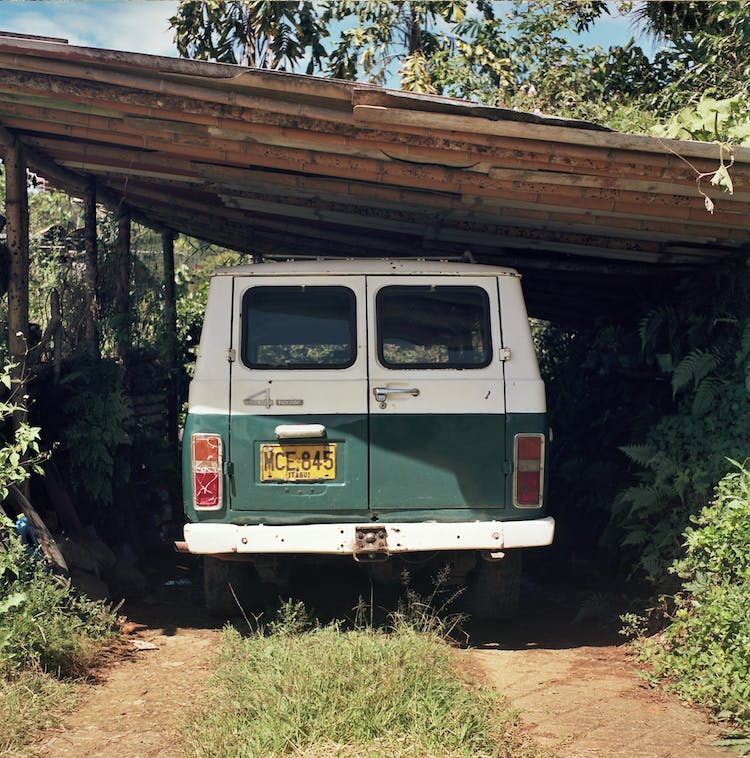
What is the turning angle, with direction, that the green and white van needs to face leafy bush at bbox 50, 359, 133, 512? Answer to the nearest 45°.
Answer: approximately 45° to its left

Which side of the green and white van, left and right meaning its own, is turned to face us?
back

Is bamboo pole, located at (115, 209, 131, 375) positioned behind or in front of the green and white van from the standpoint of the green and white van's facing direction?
in front
